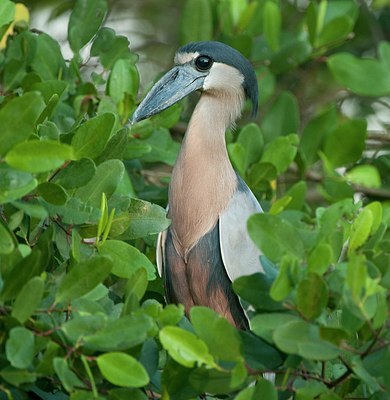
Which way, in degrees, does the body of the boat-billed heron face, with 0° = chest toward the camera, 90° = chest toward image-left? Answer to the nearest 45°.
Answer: approximately 45°

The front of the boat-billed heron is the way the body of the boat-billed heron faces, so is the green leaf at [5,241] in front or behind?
in front

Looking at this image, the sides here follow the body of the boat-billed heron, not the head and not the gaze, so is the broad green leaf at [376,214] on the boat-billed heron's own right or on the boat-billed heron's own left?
on the boat-billed heron's own left

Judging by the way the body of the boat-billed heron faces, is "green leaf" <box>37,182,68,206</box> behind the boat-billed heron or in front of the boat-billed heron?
in front

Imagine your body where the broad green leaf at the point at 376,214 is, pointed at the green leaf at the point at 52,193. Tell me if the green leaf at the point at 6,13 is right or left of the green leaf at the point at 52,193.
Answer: right
